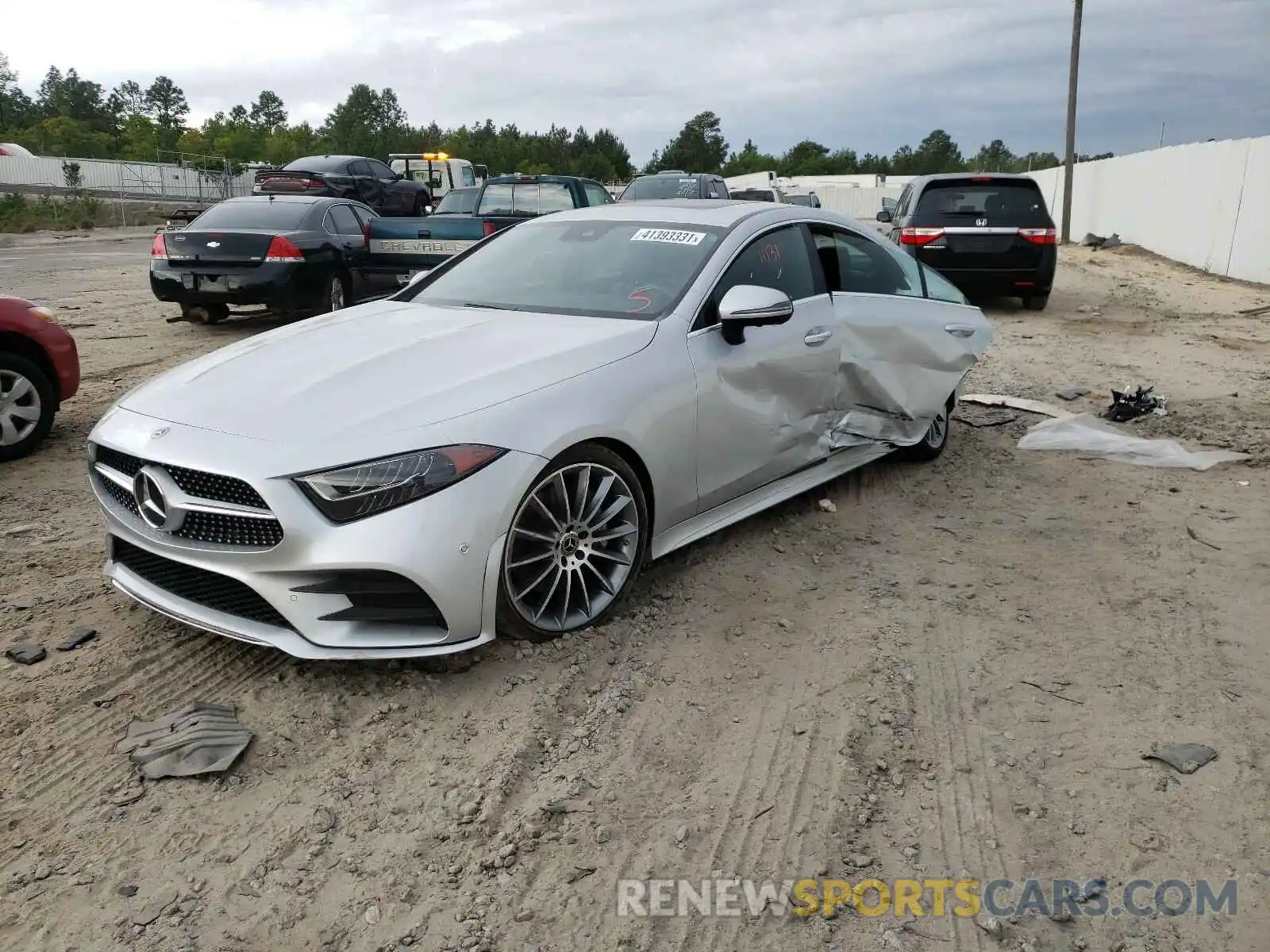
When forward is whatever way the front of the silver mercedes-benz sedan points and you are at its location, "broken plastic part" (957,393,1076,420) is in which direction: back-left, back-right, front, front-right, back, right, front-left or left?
back

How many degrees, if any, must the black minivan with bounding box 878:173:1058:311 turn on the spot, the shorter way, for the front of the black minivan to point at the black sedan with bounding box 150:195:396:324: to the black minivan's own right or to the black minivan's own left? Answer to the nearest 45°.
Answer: approximately 135° to the black minivan's own left

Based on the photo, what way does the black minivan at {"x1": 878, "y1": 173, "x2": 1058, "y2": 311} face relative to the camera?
away from the camera

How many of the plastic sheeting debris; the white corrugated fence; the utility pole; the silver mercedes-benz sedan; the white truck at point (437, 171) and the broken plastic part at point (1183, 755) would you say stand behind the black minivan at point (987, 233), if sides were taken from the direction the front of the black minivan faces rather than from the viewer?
3

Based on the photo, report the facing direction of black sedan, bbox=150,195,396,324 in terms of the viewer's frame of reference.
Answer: facing away from the viewer and to the right of the viewer

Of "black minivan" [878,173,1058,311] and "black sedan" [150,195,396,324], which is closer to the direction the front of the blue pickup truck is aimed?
the black minivan

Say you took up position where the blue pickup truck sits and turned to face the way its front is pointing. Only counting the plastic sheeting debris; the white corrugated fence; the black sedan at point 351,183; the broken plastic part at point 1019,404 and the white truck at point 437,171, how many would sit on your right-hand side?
2

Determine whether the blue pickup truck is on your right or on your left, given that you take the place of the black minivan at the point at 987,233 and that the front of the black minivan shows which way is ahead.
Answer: on your left

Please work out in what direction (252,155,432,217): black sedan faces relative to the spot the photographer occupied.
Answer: facing away from the viewer and to the right of the viewer

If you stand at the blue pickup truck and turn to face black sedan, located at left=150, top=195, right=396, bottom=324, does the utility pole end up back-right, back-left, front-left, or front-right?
back-right

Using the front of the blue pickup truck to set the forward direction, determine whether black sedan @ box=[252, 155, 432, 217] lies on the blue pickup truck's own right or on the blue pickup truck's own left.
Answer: on the blue pickup truck's own left

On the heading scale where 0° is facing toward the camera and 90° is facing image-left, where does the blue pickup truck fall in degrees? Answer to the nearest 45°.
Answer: approximately 225°

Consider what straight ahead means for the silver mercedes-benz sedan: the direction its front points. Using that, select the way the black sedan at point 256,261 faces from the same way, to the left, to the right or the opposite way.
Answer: the opposite way

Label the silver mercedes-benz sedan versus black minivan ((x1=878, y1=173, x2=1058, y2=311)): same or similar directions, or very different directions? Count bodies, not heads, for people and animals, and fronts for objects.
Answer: very different directions

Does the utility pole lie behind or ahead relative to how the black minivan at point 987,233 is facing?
ahead

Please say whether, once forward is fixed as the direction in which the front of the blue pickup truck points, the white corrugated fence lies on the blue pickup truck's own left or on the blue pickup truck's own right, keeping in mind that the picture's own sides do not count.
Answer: on the blue pickup truck's own left

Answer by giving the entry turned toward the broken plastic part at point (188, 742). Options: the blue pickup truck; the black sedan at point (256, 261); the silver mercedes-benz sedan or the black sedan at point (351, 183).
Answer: the silver mercedes-benz sedan
